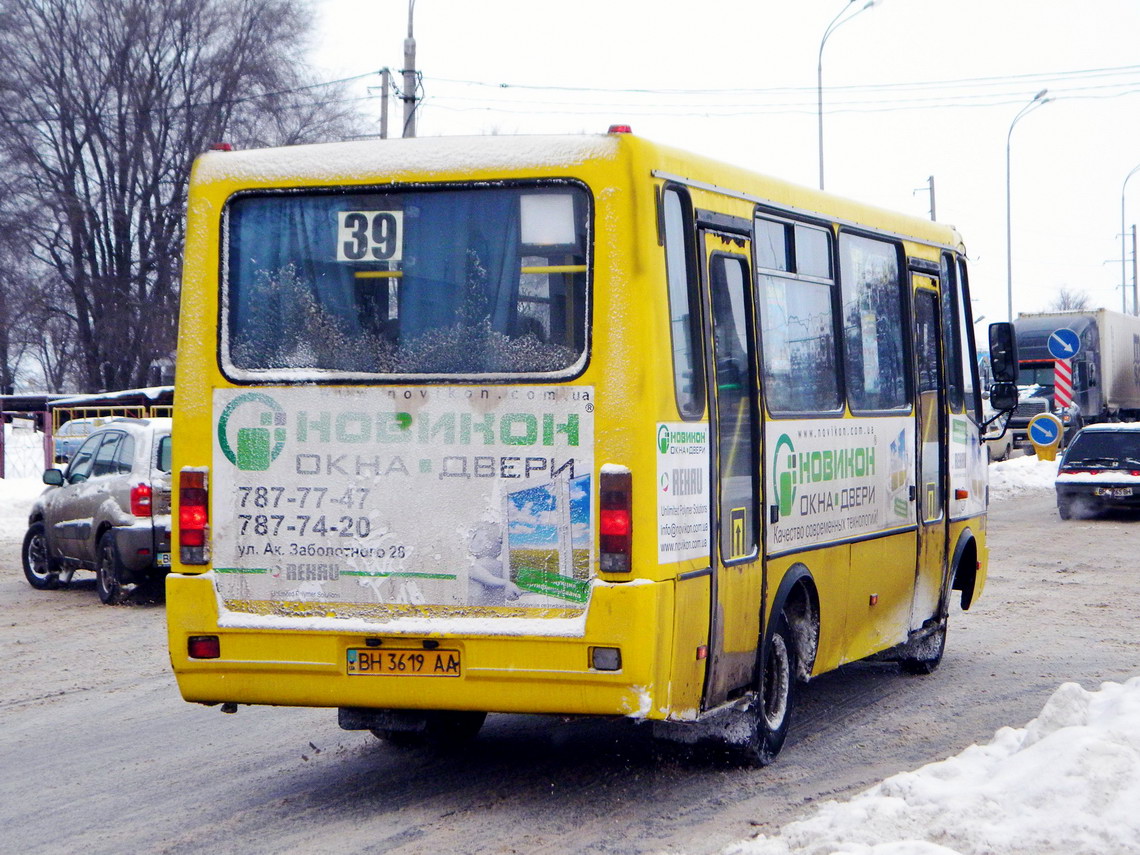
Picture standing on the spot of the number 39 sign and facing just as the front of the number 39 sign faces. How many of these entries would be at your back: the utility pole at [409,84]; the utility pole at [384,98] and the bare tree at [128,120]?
3

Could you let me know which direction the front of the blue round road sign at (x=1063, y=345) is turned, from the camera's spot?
facing the viewer

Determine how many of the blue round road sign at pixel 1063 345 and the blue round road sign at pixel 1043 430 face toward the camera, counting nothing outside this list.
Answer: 2

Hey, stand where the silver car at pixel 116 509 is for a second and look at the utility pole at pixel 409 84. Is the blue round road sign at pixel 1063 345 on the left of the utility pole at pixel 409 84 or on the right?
right

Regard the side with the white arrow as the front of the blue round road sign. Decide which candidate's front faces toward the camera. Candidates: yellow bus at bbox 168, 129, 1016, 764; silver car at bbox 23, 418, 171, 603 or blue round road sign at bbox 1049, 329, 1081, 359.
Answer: the blue round road sign

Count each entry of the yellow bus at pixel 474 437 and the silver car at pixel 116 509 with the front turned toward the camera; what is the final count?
0

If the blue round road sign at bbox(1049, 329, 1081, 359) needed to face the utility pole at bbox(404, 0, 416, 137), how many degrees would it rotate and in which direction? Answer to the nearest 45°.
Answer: approximately 45° to its right

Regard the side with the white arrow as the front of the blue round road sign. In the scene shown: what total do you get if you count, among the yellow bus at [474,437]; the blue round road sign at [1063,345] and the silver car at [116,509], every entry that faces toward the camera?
1

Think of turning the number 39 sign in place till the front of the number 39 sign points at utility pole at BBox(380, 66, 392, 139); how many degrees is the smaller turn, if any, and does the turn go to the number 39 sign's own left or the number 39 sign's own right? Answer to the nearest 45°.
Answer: approximately 180°

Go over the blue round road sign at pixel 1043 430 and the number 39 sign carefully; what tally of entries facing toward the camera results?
2

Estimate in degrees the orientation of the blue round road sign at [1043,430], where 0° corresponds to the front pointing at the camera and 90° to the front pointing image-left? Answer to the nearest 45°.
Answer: approximately 0°

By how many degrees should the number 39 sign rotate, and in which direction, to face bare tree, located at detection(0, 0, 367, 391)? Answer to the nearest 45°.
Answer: approximately 180°

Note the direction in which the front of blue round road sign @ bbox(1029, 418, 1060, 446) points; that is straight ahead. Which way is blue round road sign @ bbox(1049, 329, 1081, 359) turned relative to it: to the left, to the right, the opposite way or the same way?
the same way

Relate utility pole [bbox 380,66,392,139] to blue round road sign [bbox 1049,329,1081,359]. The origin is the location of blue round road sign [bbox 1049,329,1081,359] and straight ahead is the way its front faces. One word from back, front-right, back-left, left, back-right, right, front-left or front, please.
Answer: right

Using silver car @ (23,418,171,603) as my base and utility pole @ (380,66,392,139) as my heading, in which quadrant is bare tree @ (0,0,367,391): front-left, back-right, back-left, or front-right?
front-left

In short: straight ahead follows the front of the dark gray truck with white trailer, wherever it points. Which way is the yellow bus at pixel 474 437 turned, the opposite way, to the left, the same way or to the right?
the opposite way
